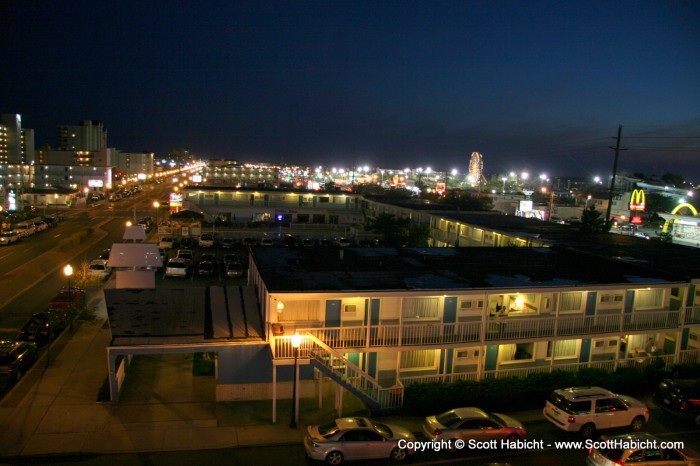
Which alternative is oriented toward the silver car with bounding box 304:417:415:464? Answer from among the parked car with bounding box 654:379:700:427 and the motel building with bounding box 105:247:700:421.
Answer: the motel building

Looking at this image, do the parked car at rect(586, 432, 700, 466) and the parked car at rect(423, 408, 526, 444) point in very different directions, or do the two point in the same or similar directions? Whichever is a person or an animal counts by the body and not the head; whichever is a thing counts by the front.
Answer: same or similar directions

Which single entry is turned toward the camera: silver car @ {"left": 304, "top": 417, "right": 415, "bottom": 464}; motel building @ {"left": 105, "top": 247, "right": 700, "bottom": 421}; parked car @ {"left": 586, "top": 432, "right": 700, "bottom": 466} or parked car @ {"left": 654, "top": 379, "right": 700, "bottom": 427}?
the motel building

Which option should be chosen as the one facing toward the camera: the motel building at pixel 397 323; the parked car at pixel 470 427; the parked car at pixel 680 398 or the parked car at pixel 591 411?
the motel building

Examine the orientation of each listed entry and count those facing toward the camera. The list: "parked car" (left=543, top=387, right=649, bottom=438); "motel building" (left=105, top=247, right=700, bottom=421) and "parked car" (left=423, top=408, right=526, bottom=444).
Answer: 1

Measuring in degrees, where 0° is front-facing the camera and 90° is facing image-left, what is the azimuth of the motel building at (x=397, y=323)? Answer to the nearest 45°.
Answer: approximately 0°

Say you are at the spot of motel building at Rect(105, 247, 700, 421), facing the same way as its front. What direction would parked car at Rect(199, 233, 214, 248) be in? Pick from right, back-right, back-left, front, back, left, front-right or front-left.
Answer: back-right
